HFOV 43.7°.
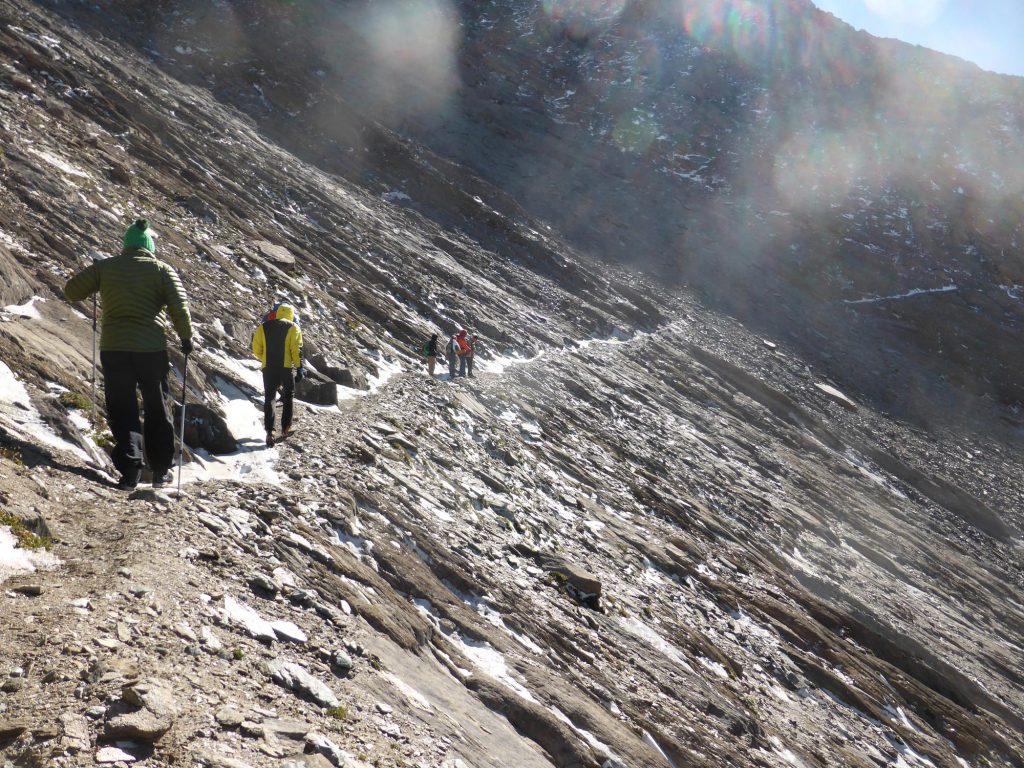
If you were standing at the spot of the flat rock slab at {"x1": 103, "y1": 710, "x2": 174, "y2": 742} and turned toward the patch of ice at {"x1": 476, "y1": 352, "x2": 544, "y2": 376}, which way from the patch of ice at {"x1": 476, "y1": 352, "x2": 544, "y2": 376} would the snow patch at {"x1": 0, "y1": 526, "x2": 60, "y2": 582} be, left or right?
left

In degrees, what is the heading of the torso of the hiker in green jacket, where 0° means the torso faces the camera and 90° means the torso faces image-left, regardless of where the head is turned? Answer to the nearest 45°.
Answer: approximately 180°

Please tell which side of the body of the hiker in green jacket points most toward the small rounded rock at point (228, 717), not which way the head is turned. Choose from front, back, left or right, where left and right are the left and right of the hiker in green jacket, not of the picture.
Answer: back

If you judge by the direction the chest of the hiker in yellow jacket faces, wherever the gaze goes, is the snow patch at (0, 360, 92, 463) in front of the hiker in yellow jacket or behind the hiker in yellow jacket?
behind

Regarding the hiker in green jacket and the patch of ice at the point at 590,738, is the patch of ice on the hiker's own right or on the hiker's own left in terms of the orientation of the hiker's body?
on the hiker's own right

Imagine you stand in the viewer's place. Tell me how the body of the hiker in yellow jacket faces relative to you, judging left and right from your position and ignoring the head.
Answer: facing away from the viewer

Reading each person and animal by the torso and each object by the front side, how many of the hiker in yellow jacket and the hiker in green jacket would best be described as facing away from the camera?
2

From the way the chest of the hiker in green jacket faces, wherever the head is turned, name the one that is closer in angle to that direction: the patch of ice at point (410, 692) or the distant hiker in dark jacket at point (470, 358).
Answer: the distant hiker in dark jacket
